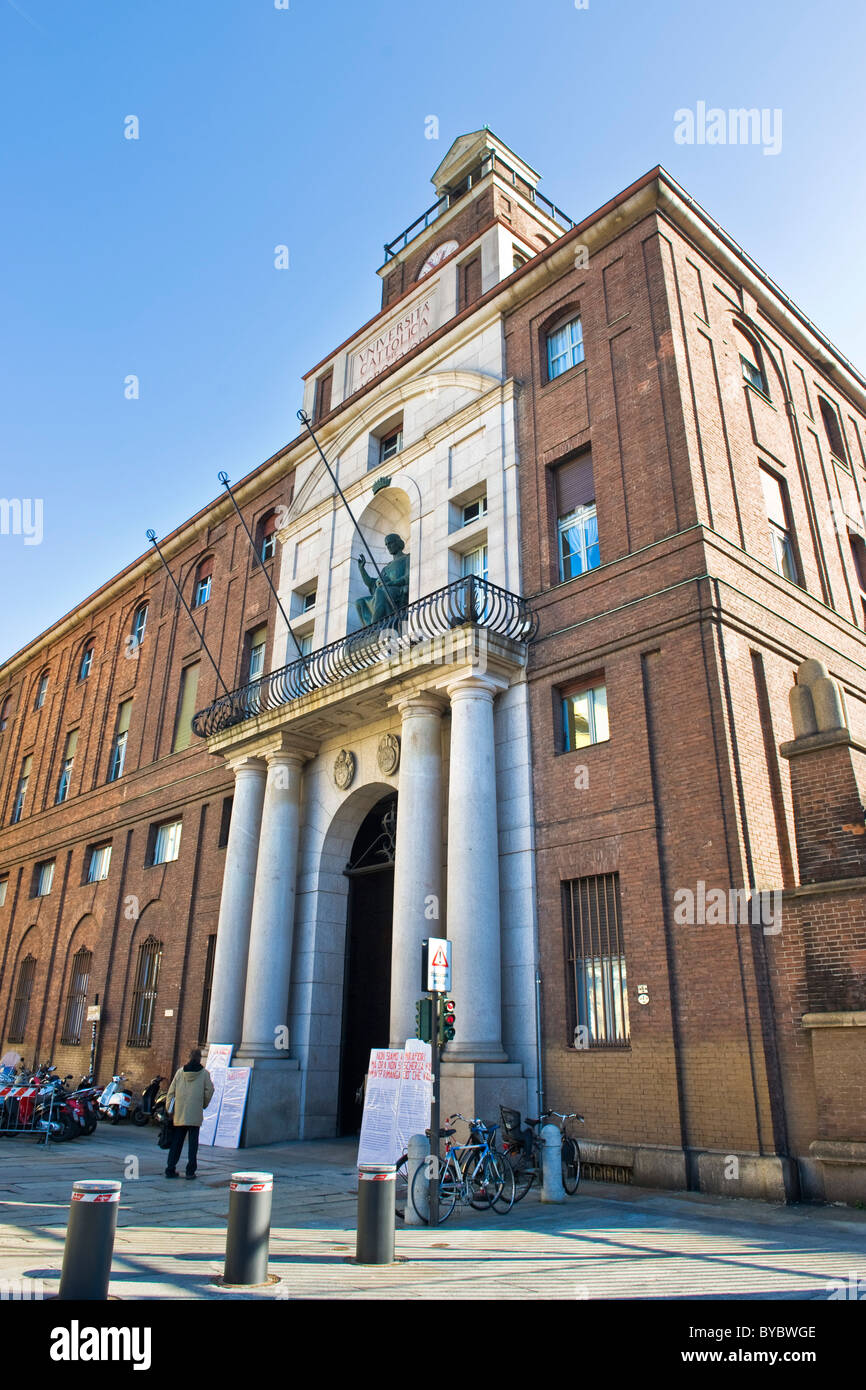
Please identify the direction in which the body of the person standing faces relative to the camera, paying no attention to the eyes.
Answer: away from the camera

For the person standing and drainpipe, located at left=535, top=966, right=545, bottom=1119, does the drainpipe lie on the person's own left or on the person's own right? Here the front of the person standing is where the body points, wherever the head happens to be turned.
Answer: on the person's own right

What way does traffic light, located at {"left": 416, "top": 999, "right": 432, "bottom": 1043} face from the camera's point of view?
to the viewer's left

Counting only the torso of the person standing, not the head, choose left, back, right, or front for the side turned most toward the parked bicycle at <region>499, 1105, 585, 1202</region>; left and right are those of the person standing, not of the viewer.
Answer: right

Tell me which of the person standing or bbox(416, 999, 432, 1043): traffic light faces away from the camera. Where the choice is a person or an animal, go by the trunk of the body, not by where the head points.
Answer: the person standing

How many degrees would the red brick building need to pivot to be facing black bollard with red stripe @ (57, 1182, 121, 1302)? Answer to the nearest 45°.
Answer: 0° — it already faces it

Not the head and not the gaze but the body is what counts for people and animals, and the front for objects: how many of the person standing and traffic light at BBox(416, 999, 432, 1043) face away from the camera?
1

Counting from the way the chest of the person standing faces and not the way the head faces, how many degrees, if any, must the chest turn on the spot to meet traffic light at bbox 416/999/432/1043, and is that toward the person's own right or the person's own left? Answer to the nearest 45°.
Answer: approximately 135° to the person's own right

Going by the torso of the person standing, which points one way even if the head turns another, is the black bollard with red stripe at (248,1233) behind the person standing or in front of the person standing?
behind

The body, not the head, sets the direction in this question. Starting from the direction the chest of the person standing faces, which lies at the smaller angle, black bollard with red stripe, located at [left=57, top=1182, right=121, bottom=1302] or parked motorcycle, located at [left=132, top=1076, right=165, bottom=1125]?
the parked motorcycle

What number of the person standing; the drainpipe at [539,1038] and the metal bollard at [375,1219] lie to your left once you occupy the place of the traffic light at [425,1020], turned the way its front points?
1
